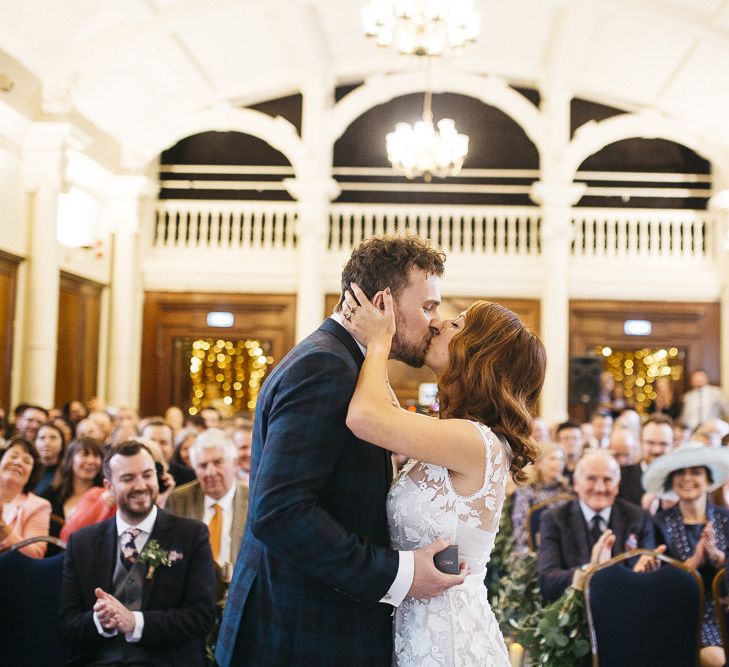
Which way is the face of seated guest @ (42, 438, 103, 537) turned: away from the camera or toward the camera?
toward the camera

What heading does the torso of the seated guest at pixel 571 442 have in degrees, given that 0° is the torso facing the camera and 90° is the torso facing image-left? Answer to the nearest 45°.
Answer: approximately 0°

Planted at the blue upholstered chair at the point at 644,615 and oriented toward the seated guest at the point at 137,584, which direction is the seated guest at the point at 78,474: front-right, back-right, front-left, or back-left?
front-right

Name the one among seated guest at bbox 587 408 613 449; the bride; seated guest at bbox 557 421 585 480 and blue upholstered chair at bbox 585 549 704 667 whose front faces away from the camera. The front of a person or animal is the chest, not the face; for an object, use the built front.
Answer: the blue upholstered chair

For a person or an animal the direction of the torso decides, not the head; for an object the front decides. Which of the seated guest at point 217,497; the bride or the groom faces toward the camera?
the seated guest

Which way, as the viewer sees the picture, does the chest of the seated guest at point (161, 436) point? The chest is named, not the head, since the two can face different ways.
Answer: toward the camera

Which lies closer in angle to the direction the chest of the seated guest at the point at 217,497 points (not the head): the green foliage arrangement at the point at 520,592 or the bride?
the bride

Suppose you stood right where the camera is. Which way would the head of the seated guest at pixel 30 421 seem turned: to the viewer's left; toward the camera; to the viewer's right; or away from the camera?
toward the camera

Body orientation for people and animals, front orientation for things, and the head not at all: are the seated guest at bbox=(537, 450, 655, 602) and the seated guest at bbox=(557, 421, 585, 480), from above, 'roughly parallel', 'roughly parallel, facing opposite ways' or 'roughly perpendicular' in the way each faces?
roughly parallel

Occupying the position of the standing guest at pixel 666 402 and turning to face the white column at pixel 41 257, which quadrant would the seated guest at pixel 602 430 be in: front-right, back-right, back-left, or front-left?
front-left

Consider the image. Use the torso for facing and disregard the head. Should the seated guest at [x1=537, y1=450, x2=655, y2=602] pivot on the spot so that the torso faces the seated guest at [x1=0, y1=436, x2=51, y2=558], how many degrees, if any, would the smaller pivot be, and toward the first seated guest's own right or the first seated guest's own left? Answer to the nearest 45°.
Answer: approximately 90° to the first seated guest's own right

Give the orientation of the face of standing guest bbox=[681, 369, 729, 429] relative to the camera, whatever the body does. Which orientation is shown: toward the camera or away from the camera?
toward the camera

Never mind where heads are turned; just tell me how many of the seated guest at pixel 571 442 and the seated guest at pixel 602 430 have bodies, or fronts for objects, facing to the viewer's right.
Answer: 0

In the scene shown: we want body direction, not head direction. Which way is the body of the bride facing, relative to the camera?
to the viewer's left

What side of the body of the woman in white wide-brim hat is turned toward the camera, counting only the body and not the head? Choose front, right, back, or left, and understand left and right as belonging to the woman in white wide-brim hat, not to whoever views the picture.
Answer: front

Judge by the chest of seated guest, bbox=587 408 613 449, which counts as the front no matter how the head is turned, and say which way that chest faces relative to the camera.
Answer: toward the camera

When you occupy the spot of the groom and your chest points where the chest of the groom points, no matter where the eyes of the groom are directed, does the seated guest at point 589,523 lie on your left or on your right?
on your left

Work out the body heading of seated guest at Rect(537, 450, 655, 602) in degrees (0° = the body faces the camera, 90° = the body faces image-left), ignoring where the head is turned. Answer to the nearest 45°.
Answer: approximately 0°

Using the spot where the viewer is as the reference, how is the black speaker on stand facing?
facing the viewer

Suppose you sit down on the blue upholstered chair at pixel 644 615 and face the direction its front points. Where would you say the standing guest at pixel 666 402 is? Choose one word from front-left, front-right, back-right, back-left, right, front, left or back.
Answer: front
